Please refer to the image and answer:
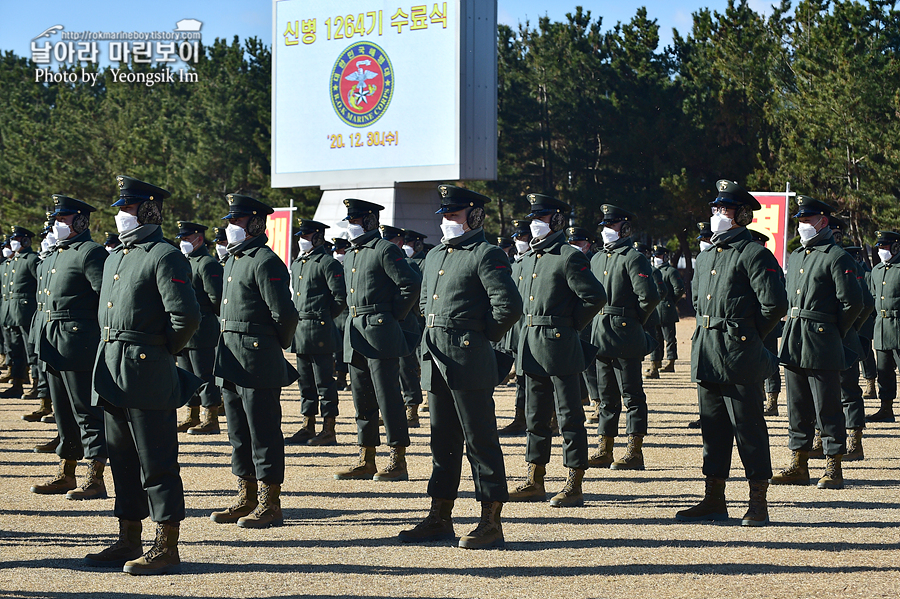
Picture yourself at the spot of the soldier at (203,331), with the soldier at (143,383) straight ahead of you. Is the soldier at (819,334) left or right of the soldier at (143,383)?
left

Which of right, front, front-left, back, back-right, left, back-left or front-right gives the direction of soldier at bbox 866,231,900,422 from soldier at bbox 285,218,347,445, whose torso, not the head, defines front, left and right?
back-left

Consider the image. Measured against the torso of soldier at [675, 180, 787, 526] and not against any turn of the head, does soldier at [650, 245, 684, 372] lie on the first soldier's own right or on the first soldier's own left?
on the first soldier's own right

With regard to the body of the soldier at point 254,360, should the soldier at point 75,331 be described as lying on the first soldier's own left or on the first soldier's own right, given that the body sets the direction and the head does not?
on the first soldier's own right
